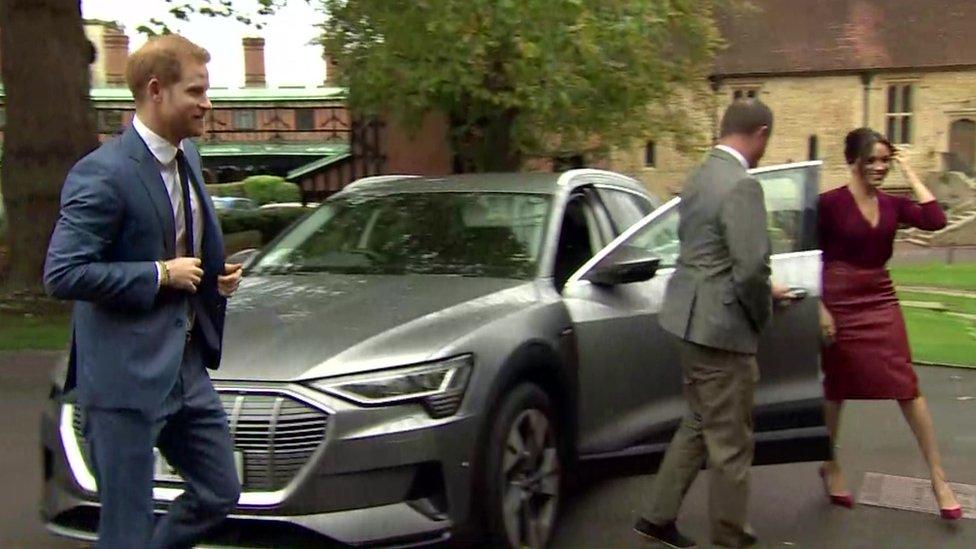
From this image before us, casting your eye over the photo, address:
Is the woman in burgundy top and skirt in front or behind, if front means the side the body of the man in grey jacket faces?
in front

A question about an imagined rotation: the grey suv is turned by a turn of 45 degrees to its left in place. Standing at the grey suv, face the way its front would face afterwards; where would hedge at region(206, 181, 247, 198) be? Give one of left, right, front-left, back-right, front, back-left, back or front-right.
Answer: back

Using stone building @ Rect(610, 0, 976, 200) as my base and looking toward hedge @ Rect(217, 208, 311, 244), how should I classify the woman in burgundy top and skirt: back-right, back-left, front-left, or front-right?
front-left

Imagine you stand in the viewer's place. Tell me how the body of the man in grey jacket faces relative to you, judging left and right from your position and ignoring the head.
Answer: facing away from the viewer and to the right of the viewer

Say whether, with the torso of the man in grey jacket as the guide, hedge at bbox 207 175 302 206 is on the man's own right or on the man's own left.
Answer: on the man's own left

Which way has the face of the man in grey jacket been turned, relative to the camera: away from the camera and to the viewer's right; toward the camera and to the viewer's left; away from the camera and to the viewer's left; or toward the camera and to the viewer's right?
away from the camera and to the viewer's right

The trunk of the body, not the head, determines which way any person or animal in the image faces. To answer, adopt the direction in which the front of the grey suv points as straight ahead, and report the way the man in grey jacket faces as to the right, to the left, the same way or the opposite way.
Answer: the opposite way

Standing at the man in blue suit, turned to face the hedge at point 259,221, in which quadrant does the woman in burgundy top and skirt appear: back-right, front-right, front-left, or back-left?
front-right

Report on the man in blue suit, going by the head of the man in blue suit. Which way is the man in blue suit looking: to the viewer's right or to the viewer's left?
to the viewer's right

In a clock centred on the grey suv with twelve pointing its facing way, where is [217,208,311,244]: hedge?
The hedge is roughly at 4 o'clock from the grey suv.

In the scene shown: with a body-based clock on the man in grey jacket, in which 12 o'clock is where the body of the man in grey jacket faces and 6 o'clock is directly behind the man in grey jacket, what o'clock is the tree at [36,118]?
The tree is roughly at 9 o'clock from the man in grey jacket.

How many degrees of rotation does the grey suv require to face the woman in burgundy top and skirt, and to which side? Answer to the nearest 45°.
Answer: approximately 135° to its left

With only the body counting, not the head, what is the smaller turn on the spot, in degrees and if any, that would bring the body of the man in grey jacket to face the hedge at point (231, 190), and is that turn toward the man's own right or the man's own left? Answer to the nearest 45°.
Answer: approximately 90° to the man's own left

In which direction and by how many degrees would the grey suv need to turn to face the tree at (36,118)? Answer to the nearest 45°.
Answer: approximately 90° to its right

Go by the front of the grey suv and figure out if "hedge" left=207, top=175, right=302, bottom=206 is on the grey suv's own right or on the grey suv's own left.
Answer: on the grey suv's own right

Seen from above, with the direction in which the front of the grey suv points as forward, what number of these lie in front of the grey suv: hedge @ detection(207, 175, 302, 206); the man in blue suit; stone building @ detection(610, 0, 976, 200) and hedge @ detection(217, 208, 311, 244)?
1
